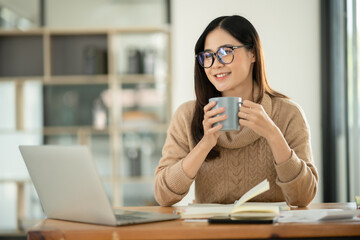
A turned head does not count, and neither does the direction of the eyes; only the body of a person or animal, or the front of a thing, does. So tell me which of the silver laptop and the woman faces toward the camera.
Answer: the woman

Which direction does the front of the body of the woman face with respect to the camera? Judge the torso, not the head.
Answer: toward the camera

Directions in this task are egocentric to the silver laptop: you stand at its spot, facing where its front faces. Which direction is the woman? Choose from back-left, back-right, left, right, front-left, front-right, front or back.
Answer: front

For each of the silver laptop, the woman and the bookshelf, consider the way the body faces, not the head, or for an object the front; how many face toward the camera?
2

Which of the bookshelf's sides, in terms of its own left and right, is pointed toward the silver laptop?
front

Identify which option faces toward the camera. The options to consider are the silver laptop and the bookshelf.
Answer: the bookshelf

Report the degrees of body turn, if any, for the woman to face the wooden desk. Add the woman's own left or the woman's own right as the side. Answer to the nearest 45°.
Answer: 0° — they already face it

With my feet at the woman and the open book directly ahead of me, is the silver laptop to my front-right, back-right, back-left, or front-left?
front-right

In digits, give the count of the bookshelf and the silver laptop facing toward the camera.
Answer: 1

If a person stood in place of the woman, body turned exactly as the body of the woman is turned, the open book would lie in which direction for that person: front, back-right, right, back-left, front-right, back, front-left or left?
front

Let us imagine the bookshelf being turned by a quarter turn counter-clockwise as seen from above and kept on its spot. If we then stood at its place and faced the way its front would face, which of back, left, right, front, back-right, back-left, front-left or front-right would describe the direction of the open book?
right

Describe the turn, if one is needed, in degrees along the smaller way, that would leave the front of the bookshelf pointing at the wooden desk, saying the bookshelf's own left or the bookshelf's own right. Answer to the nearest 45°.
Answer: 0° — it already faces it

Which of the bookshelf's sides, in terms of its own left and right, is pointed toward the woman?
front

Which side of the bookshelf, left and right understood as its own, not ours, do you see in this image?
front

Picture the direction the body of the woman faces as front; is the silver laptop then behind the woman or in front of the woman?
in front

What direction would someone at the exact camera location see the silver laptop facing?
facing away from the viewer and to the right of the viewer
